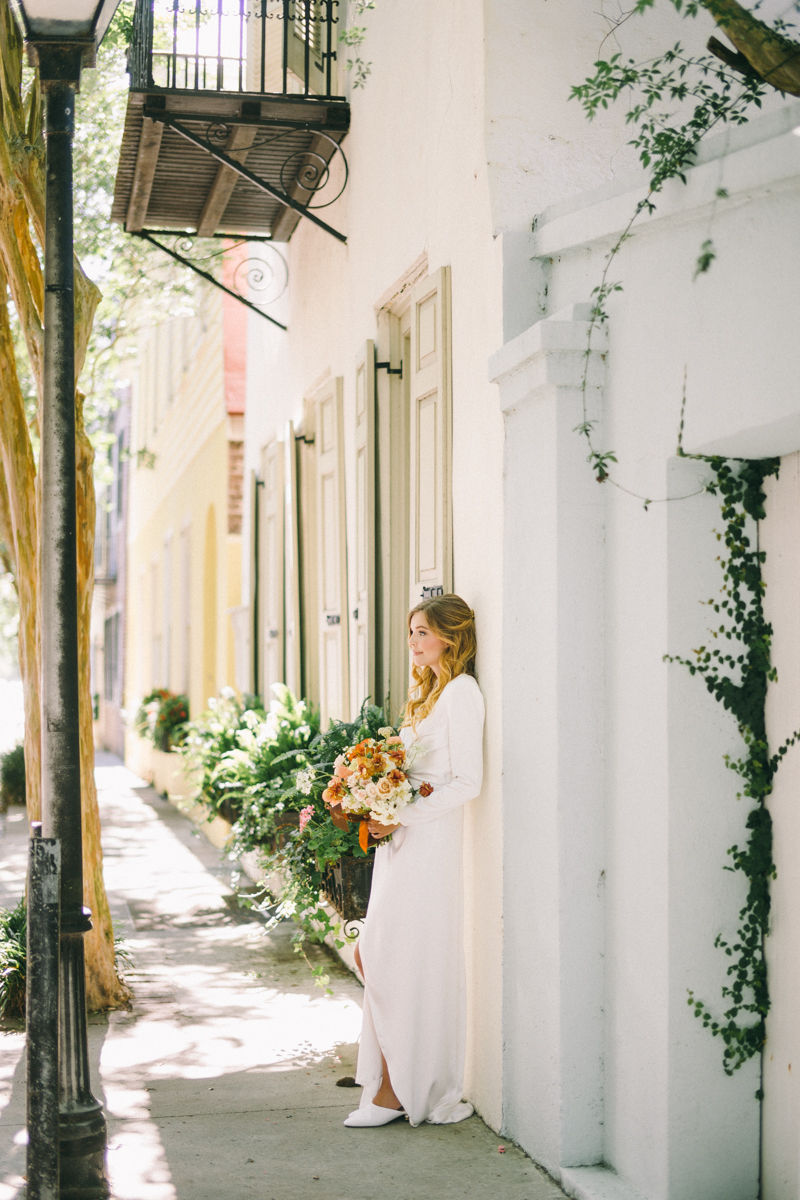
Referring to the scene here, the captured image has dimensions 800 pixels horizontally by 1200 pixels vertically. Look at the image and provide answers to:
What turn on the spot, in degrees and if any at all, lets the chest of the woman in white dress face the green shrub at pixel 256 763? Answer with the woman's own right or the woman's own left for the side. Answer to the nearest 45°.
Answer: approximately 90° to the woman's own right

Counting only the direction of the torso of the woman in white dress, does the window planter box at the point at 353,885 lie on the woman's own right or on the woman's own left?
on the woman's own right

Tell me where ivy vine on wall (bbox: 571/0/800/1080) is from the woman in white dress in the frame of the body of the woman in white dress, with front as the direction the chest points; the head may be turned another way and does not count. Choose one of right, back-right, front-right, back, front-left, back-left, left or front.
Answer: back-left

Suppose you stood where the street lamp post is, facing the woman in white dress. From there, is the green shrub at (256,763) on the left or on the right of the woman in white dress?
left

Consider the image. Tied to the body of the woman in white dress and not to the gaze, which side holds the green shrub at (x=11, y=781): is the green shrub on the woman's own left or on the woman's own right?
on the woman's own right

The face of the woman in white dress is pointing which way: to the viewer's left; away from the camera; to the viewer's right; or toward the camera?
to the viewer's left

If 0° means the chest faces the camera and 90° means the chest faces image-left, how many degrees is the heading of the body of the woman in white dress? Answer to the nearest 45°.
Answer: approximately 90°

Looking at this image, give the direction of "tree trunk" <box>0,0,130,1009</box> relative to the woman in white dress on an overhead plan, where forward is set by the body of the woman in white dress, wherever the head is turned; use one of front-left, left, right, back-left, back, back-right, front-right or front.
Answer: front-right

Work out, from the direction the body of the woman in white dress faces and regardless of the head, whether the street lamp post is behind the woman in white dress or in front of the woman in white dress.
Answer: in front

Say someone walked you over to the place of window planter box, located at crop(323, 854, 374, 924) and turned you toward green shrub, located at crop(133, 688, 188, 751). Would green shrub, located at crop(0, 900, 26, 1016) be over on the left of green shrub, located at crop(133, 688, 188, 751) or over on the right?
left
